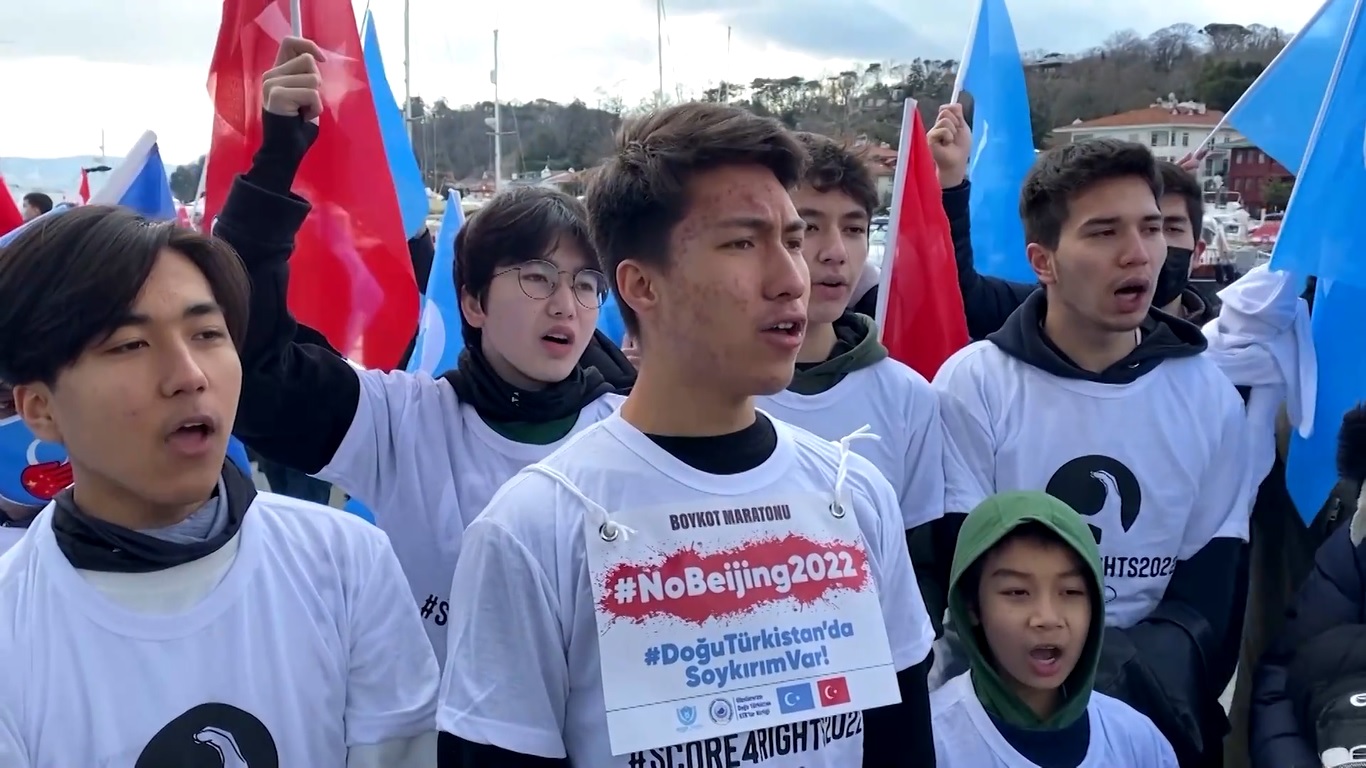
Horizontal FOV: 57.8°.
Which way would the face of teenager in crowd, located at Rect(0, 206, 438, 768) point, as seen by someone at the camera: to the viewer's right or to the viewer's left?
to the viewer's right

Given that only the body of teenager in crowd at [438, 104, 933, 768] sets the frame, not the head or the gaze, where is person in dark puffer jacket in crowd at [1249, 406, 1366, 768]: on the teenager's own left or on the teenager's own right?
on the teenager's own left

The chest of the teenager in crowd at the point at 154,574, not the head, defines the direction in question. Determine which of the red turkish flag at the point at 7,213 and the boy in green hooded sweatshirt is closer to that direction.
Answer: the boy in green hooded sweatshirt

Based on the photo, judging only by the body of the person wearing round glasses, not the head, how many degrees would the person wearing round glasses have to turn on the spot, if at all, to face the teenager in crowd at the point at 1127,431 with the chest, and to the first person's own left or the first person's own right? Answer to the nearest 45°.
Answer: approximately 45° to the first person's own left

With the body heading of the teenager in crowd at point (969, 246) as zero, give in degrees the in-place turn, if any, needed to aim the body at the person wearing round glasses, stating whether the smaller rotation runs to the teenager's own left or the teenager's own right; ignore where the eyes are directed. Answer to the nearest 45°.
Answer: approximately 45° to the teenager's own right

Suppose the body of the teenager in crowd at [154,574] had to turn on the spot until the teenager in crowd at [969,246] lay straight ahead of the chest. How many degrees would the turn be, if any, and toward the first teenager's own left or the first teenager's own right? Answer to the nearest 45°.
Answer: approximately 90° to the first teenager's own left
